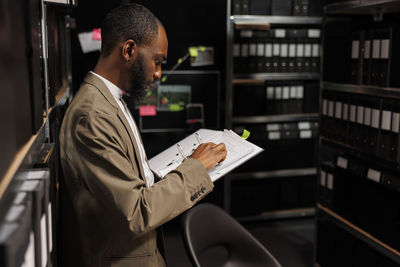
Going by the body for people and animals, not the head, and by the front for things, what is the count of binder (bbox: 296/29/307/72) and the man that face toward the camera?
1

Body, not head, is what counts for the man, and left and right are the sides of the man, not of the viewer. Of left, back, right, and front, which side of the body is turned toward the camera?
right

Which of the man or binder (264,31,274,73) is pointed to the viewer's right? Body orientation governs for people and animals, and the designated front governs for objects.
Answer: the man

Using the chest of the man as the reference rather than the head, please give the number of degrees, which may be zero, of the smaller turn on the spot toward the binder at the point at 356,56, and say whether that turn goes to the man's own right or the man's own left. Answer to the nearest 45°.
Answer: approximately 45° to the man's own left

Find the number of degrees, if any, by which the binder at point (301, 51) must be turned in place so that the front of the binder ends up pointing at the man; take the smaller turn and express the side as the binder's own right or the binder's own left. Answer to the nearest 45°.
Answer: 0° — it already faces them

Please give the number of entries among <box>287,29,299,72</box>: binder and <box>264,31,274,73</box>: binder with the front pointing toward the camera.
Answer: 2

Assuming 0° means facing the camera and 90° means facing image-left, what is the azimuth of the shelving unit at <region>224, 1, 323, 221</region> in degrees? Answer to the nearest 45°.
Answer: approximately 0°

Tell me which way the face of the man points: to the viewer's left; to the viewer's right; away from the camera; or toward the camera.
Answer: to the viewer's right

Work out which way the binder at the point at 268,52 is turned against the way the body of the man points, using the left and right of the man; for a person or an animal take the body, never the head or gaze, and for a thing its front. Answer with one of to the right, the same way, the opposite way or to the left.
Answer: to the right

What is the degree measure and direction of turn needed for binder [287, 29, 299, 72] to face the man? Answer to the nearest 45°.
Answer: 0° — it already faces them

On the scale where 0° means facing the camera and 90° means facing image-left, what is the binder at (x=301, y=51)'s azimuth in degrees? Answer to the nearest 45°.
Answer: approximately 0°
